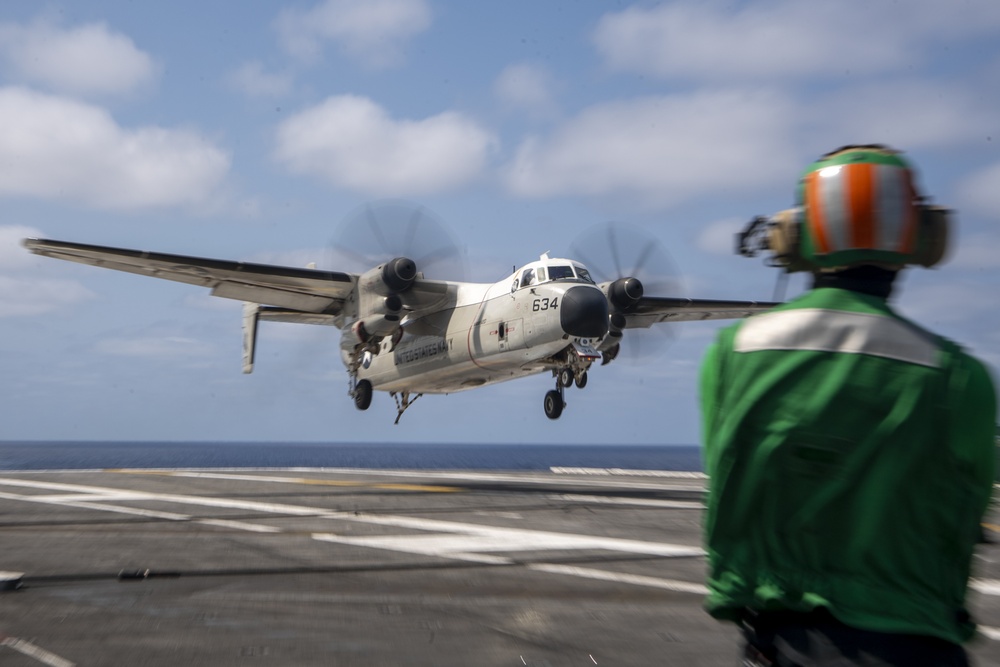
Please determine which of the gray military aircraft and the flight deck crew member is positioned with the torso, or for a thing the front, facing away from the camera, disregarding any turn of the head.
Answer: the flight deck crew member

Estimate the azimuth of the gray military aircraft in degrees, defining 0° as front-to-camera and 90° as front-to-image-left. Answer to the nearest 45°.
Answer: approximately 315°

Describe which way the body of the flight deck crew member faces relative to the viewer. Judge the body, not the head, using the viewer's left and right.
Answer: facing away from the viewer

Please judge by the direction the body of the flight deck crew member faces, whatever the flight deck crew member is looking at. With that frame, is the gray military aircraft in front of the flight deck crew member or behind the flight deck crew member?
in front

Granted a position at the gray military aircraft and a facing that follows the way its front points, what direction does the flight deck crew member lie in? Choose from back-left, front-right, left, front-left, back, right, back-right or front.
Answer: front-right

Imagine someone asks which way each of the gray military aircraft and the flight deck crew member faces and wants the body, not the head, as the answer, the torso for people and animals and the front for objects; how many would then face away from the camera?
1
